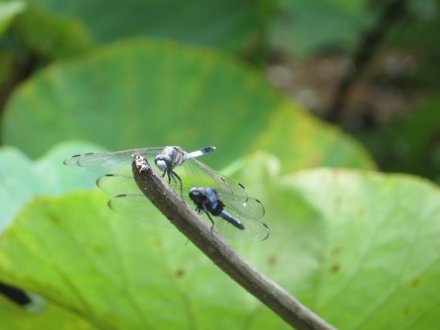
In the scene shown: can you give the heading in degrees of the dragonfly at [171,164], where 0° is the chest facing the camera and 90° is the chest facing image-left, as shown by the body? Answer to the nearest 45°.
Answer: approximately 45°

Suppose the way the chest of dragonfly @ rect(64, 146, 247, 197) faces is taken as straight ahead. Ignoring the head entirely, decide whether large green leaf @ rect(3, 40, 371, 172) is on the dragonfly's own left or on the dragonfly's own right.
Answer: on the dragonfly's own right

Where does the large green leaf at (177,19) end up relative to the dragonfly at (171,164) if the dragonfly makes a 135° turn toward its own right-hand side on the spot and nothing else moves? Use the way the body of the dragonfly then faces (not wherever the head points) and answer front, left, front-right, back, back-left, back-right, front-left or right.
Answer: front
